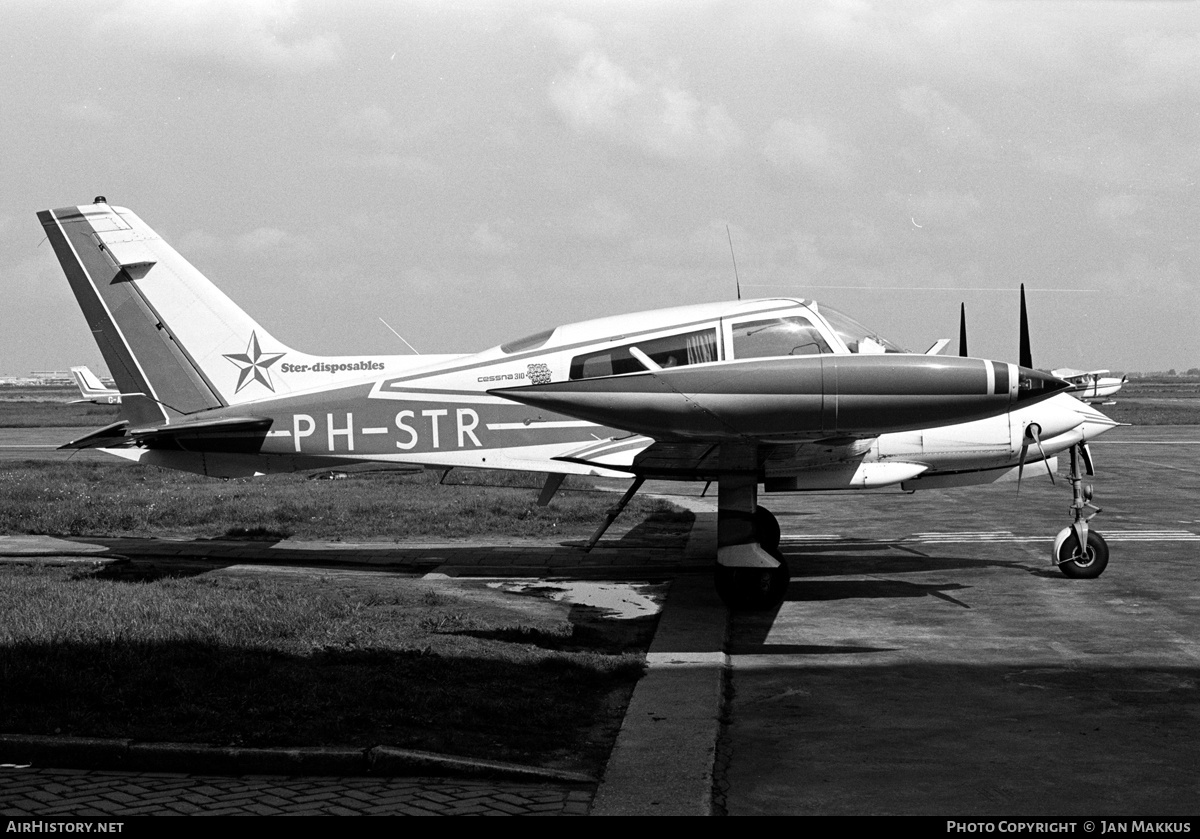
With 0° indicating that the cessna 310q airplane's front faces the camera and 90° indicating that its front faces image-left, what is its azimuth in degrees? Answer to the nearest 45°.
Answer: approximately 270°

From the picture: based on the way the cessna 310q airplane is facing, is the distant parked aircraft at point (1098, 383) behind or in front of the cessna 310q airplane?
in front
